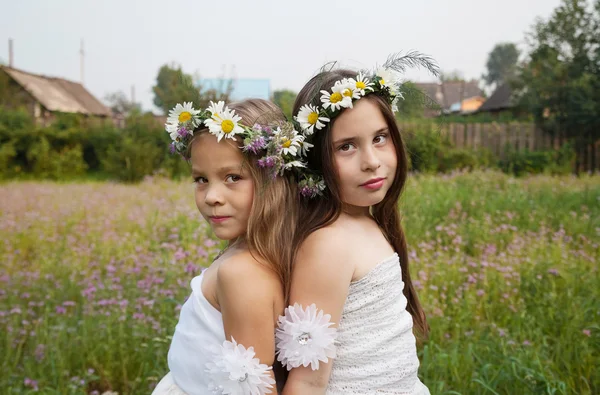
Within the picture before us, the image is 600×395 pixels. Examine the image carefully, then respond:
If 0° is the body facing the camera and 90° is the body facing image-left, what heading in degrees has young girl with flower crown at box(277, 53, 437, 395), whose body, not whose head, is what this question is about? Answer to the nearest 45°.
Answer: approximately 315°

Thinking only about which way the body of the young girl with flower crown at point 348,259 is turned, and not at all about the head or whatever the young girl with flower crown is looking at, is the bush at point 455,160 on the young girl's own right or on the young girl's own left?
on the young girl's own left

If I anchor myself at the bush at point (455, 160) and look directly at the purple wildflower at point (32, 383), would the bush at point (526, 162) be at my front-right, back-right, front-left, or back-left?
back-left

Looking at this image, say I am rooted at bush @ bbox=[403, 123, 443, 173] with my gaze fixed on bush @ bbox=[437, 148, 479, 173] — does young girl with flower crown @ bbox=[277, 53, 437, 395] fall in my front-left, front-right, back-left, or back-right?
back-right

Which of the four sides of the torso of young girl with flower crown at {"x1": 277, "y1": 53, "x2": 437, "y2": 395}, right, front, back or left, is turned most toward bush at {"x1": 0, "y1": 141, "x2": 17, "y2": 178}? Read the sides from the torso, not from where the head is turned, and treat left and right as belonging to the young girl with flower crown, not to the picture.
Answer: back

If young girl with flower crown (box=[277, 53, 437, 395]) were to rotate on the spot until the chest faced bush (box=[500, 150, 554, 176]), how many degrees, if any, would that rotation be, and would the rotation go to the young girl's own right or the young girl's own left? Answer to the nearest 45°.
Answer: approximately 135° to the young girl's own left

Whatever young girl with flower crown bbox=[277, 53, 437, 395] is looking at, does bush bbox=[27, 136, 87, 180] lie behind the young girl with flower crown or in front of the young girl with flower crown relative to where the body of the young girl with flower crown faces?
behind
